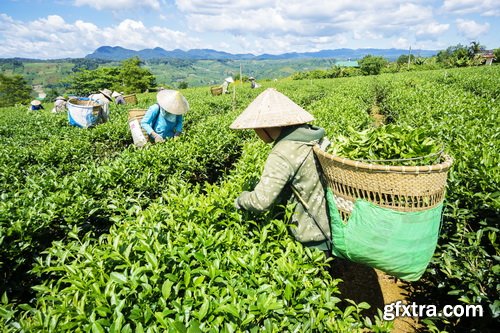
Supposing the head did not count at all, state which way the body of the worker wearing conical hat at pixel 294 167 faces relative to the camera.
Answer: to the viewer's left

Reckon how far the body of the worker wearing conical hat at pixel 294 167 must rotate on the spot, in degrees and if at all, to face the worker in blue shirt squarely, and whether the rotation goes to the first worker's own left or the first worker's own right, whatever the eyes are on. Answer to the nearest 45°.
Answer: approximately 45° to the first worker's own right

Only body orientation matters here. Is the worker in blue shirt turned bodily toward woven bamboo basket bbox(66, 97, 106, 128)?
no

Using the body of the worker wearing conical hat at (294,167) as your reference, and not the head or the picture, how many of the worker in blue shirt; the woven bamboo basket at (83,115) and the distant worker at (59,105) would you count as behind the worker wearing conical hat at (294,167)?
0

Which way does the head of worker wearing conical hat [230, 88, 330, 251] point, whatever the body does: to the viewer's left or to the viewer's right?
to the viewer's left
